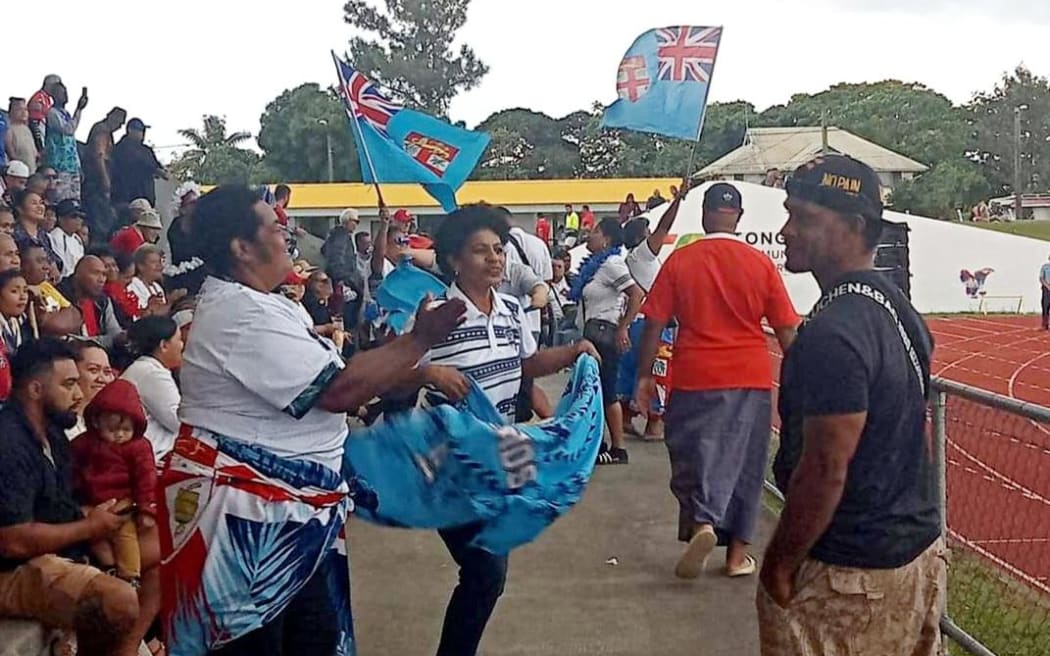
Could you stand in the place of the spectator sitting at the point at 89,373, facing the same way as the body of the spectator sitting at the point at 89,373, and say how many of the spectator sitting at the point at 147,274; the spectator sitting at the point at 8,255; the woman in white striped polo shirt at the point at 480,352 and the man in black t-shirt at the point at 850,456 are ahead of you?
2

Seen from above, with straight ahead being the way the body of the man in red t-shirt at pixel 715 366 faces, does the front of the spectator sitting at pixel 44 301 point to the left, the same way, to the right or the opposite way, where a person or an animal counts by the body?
to the right

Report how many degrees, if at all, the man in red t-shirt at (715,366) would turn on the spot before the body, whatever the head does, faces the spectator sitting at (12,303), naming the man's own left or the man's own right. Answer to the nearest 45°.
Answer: approximately 90° to the man's own left

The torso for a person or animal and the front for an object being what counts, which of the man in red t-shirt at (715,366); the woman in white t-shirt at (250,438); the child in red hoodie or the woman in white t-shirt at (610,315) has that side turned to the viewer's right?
the woman in white t-shirt at (250,438)

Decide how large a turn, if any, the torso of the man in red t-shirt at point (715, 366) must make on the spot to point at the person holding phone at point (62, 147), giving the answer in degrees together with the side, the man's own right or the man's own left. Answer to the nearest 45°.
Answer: approximately 45° to the man's own left

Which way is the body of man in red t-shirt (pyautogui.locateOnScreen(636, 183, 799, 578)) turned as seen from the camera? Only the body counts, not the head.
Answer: away from the camera

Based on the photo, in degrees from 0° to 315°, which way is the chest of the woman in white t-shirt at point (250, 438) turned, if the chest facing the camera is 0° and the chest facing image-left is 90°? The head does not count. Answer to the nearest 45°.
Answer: approximately 270°
